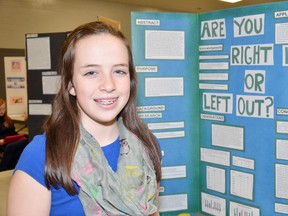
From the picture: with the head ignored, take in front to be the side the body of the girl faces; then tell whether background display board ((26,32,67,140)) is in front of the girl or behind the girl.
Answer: behind

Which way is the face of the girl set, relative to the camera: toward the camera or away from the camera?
toward the camera

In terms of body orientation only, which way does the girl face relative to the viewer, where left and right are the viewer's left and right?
facing the viewer and to the right of the viewer

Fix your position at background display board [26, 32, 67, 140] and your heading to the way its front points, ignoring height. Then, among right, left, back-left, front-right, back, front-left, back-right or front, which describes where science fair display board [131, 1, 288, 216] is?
front-left

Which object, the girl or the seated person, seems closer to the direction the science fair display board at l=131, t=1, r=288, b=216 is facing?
the girl

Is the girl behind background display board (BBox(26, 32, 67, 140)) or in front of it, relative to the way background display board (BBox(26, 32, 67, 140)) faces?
in front

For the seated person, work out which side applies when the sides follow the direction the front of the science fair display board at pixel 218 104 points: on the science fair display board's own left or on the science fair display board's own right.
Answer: on the science fair display board's own right

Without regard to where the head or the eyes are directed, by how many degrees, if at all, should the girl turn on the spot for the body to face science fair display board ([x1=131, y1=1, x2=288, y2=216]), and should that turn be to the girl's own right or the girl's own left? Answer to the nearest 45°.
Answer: approximately 90° to the girl's own left

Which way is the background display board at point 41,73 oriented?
toward the camera

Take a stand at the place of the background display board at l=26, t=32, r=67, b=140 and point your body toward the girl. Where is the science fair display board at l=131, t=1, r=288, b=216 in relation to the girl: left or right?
left
